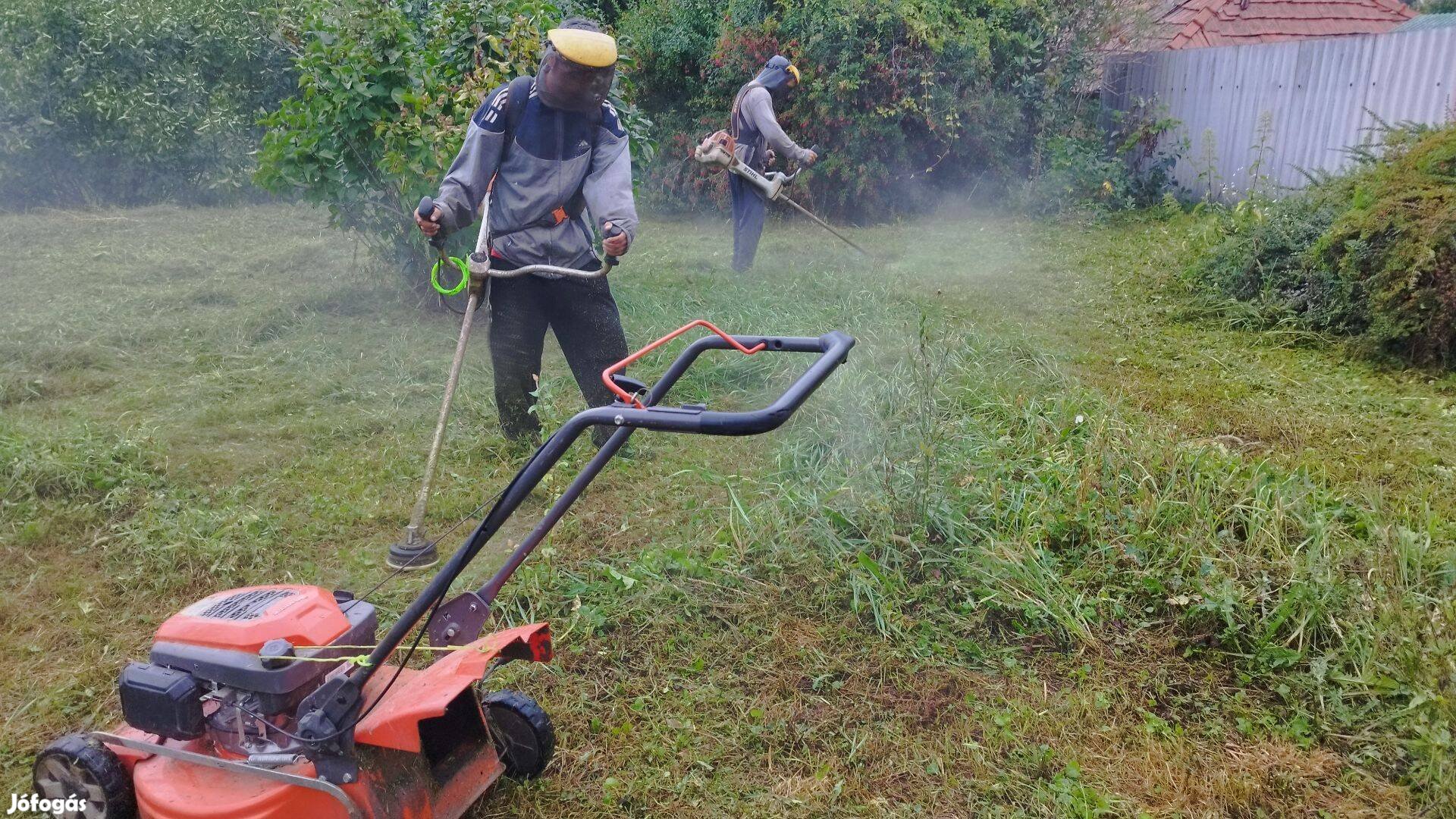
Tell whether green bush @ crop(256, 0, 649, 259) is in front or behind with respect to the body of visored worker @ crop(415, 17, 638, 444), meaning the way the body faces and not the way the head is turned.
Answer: behind

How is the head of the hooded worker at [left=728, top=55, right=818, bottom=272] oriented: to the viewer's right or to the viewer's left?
to the viewer's right

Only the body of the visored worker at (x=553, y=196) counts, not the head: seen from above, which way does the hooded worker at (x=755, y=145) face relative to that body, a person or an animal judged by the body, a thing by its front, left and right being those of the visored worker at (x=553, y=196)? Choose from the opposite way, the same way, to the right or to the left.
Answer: to the left

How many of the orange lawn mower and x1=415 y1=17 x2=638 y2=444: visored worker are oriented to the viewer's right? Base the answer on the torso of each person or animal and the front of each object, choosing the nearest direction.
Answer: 0

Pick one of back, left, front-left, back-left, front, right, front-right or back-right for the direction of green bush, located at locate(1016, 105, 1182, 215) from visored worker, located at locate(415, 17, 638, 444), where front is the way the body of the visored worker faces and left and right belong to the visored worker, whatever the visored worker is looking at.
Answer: back-left

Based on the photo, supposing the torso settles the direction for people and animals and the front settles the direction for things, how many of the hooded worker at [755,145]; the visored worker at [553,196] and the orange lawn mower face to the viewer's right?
1

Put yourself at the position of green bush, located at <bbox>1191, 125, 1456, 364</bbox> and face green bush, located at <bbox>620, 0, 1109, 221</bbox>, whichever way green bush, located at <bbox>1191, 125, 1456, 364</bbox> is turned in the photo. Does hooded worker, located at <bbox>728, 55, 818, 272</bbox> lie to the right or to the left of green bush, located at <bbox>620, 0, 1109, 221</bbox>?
left

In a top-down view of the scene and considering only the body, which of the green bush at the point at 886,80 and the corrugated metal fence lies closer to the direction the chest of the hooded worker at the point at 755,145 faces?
the corrugated metal fence

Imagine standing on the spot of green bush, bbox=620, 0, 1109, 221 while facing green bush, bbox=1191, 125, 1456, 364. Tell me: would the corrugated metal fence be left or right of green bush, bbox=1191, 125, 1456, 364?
left

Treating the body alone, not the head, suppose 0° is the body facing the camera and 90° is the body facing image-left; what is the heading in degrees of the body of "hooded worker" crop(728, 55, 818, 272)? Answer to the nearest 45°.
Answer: approximately 270°
